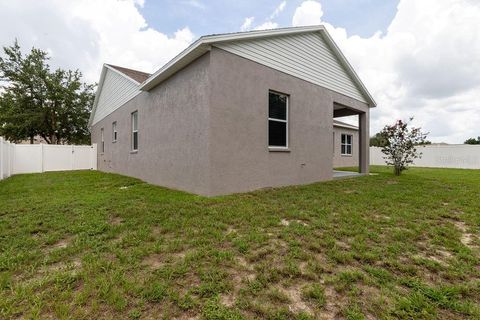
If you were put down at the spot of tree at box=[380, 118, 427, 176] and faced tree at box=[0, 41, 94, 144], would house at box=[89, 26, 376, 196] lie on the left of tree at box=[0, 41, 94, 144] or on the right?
left
